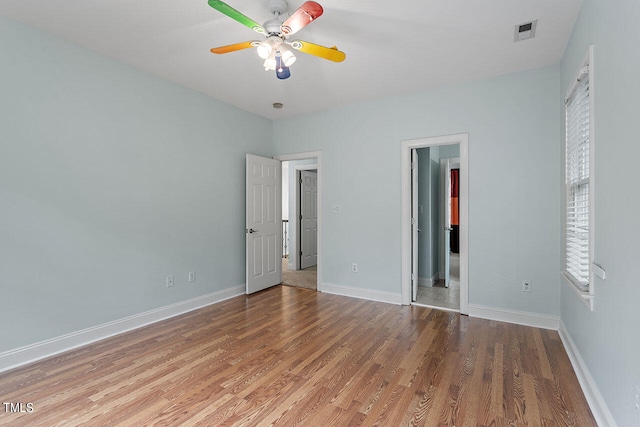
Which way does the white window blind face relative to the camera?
to the viewer's left

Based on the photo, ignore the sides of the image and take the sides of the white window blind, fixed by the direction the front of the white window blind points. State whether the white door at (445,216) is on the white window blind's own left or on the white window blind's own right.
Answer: on the white window blind's own right

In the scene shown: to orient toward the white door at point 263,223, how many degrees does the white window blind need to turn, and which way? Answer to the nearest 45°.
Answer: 0° — it already faces it

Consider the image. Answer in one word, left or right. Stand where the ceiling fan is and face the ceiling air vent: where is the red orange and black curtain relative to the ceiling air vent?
left

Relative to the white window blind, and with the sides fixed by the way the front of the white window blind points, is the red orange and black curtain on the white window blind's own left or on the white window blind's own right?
on the white window blind's own right

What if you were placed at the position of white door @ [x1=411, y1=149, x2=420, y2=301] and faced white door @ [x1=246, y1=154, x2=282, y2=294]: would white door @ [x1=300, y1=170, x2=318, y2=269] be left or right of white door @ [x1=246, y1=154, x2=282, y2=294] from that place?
right
